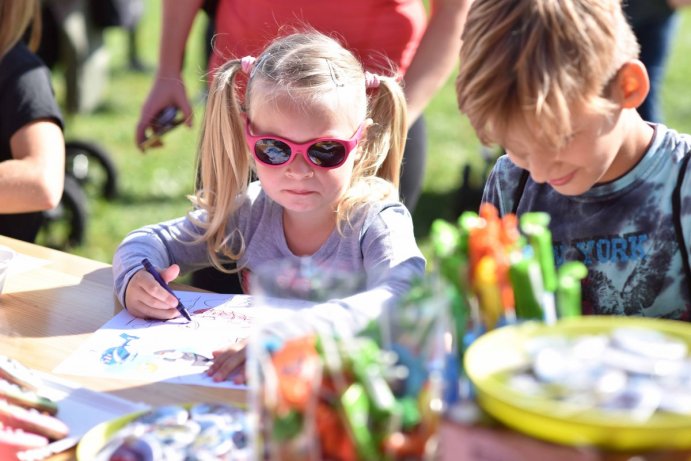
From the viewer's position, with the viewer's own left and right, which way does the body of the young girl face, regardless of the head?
facing the viewer

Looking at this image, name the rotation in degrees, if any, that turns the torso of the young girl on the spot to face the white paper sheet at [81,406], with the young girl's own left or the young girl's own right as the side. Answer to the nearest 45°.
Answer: approximately 45° to the young girl's own right

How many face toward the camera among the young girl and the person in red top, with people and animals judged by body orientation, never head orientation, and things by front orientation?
2

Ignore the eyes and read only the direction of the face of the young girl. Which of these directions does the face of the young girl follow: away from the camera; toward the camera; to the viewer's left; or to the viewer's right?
toward the camera

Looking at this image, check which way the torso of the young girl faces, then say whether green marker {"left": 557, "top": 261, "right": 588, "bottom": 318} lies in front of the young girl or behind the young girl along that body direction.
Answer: in front

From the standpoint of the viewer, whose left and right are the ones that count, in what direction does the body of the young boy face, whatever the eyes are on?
facing the viewer and to the left of the viewer

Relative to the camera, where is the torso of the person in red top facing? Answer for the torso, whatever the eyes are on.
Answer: toward the camera

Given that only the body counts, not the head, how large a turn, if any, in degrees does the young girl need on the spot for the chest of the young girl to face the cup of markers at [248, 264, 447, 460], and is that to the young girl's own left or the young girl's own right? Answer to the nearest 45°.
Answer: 0° — they already face it

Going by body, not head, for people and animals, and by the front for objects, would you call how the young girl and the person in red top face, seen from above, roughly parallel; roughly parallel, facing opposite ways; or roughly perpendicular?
roughly parallel

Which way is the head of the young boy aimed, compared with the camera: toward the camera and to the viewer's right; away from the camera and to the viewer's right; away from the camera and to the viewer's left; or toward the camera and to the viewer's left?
toward the camera and to the viewer's left
